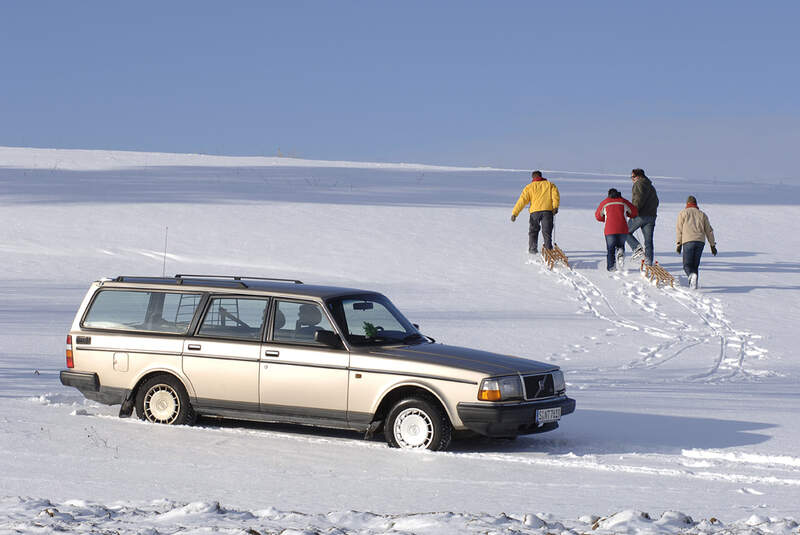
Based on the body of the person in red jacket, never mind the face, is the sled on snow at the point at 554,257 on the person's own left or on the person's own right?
on the person's own left

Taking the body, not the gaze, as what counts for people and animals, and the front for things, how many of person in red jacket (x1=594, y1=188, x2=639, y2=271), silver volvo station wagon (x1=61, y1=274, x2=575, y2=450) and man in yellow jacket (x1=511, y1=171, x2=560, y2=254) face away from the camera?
2

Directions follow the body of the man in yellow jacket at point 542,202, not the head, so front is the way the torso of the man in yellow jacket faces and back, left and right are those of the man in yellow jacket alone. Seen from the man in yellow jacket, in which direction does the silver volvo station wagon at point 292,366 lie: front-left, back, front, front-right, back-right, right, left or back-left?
back

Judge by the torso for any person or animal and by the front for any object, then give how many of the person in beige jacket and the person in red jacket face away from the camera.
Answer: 2

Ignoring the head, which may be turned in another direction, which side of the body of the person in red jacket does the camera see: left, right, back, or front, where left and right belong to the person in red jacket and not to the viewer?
back

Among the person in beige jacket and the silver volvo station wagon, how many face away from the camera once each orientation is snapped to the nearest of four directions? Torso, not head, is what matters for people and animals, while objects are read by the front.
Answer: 1

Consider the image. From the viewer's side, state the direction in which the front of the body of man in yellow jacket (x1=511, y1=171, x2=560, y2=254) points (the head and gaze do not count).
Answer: away from the camera

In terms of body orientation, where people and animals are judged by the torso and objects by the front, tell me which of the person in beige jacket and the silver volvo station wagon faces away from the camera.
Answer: the person in beige jacket

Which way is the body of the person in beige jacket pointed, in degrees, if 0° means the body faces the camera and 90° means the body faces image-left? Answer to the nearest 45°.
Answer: approximately 180°

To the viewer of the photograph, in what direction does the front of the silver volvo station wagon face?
facing the viewer and to the right of the viewer

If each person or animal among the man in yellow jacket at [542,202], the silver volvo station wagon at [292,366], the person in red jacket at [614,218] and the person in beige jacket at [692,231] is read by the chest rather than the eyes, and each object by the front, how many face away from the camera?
3

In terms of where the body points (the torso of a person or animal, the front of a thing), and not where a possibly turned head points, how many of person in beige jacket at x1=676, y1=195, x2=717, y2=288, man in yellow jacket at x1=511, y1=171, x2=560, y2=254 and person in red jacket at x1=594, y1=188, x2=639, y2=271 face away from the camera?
3

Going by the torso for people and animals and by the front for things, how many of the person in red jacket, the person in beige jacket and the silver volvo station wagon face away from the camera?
2

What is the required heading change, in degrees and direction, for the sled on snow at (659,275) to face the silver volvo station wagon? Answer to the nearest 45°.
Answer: approximately 135° to its left

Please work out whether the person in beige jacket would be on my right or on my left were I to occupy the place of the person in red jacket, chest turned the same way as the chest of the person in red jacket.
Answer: on my right
